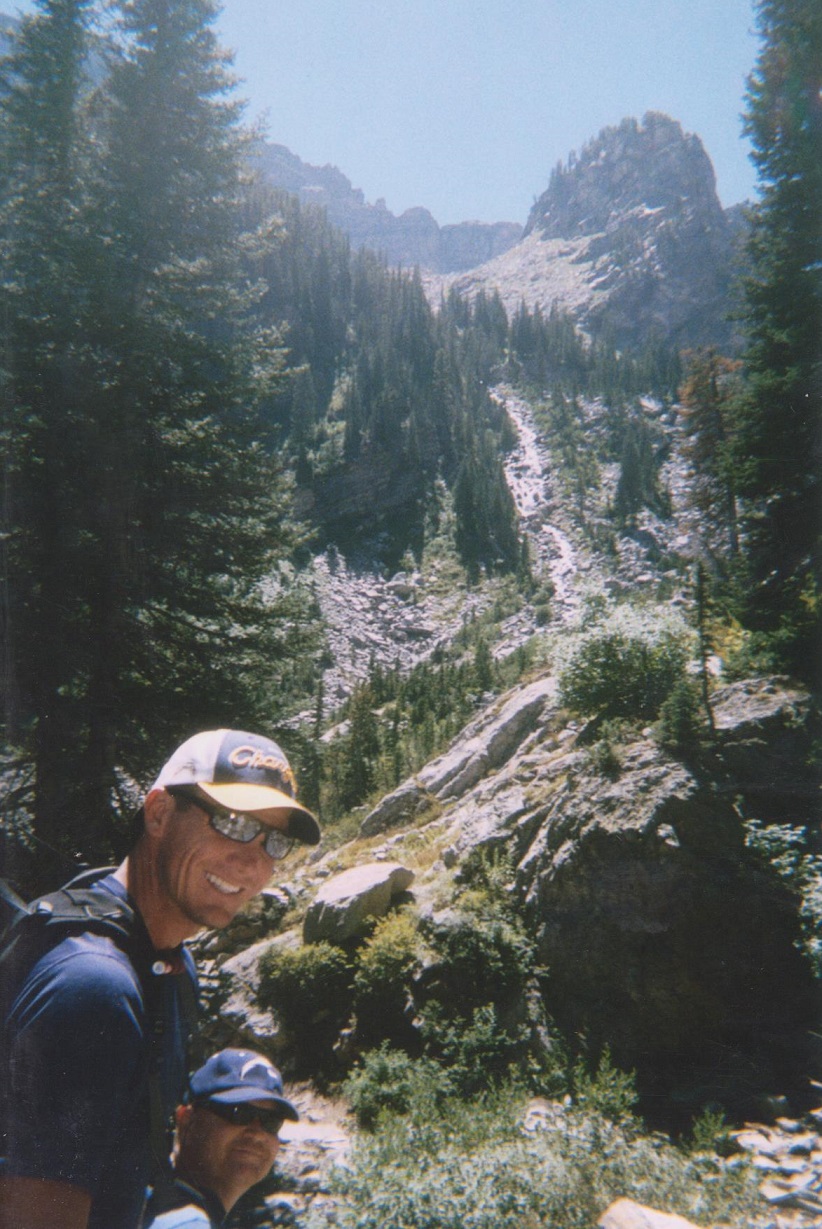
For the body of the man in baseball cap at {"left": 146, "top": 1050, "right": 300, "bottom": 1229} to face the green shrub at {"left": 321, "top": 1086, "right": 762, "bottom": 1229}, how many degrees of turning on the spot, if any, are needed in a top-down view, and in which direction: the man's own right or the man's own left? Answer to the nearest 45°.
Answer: approximately 90° to the man's own left

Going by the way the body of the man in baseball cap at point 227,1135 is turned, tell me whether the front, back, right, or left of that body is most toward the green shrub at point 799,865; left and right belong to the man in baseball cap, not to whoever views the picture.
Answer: left

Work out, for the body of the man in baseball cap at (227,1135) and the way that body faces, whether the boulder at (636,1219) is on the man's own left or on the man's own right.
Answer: on the man's own left

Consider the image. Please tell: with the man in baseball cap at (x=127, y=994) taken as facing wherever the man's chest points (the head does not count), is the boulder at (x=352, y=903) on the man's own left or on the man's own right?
on the man's own left

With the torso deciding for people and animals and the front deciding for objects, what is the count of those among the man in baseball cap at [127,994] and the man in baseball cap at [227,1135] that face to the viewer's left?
0

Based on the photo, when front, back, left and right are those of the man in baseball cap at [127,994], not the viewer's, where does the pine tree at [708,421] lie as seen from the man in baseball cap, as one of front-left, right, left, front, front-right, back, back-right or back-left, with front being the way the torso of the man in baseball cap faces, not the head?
left

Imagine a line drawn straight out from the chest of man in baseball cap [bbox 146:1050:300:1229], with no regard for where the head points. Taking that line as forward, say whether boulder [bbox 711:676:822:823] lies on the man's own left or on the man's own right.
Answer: on the man's own left

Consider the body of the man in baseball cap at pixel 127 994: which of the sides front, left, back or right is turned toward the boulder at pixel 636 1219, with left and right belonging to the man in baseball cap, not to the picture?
left
